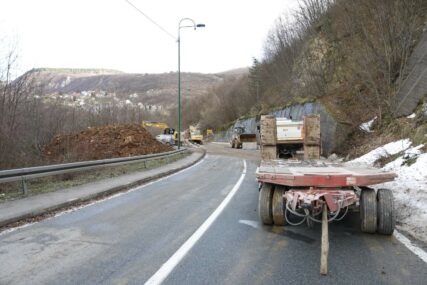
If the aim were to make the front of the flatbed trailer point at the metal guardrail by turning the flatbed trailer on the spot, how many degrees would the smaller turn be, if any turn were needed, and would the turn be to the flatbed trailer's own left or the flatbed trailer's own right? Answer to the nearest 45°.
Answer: approximately 90° to the flatbed trailer's own right

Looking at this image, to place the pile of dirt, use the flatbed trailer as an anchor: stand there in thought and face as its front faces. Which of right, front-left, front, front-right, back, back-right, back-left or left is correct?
back-right

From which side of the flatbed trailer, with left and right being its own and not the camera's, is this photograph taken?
front
